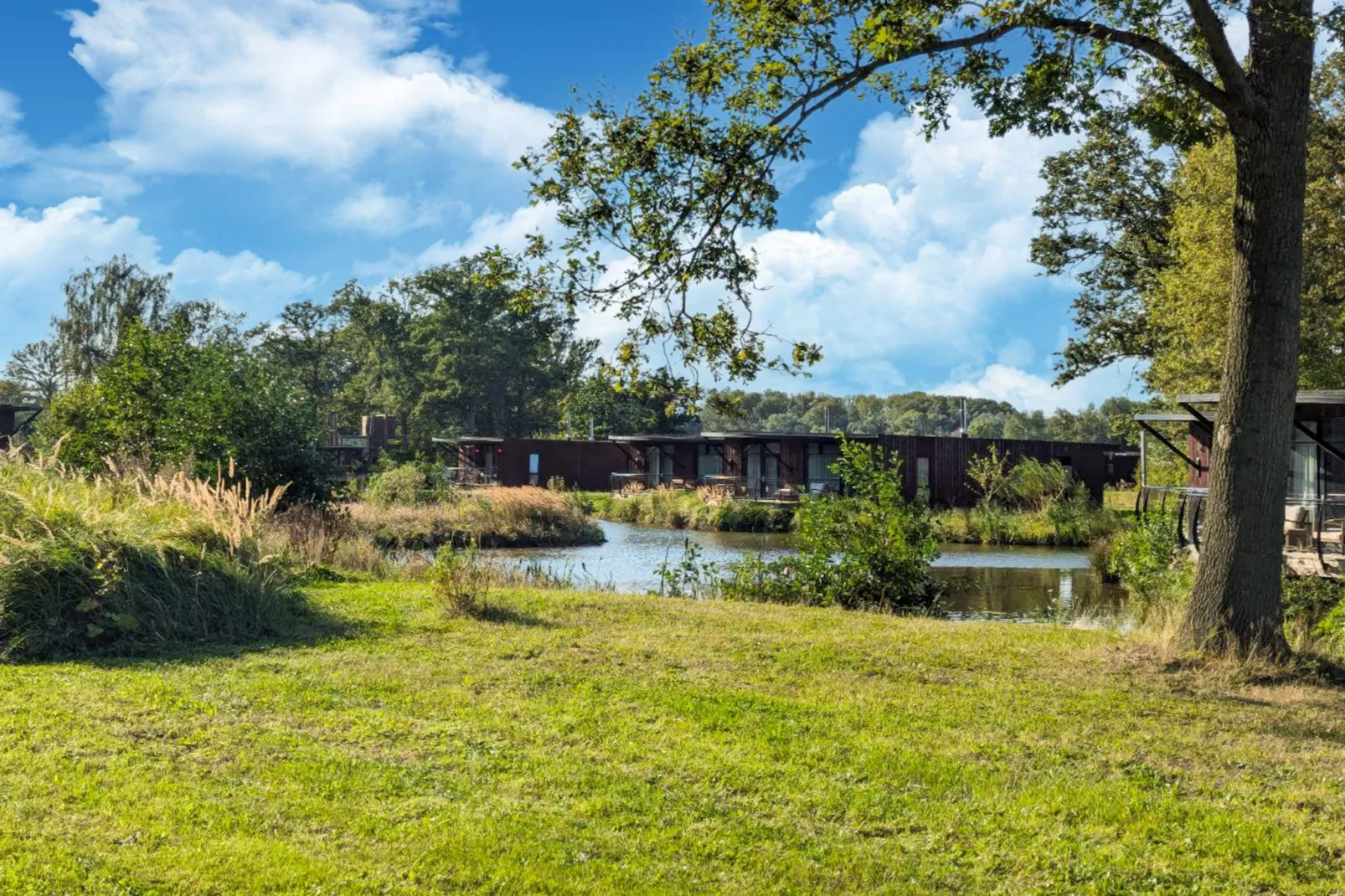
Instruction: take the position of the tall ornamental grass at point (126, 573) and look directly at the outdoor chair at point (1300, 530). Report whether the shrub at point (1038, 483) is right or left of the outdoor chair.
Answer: left

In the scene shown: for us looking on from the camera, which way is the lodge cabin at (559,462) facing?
facing the viewer and to the left of the viewer

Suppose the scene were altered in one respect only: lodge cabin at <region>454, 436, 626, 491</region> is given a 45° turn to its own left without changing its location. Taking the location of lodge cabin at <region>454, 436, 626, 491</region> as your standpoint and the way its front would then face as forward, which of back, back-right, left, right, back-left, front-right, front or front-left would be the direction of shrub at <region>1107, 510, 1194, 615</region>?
front

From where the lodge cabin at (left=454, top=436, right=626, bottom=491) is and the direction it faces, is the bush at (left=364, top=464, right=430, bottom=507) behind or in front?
in front

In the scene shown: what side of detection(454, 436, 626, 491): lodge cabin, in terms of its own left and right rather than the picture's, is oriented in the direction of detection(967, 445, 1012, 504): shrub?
left

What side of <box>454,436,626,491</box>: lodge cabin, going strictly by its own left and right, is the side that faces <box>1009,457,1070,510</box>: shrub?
left

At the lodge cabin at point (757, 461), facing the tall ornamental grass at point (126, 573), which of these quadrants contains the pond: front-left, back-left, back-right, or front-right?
front-left

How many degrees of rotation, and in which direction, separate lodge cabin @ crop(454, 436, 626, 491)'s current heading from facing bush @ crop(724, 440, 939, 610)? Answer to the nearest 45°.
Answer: approximately 45° to its left

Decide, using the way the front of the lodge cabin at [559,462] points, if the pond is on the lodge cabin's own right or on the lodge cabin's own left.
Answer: on the lodge cabin's own left

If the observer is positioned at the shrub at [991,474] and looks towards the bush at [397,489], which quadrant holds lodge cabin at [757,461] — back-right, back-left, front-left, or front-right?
front-right

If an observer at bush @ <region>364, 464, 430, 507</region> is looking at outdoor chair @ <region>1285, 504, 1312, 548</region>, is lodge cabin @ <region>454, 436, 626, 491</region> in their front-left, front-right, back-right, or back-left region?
back-left
